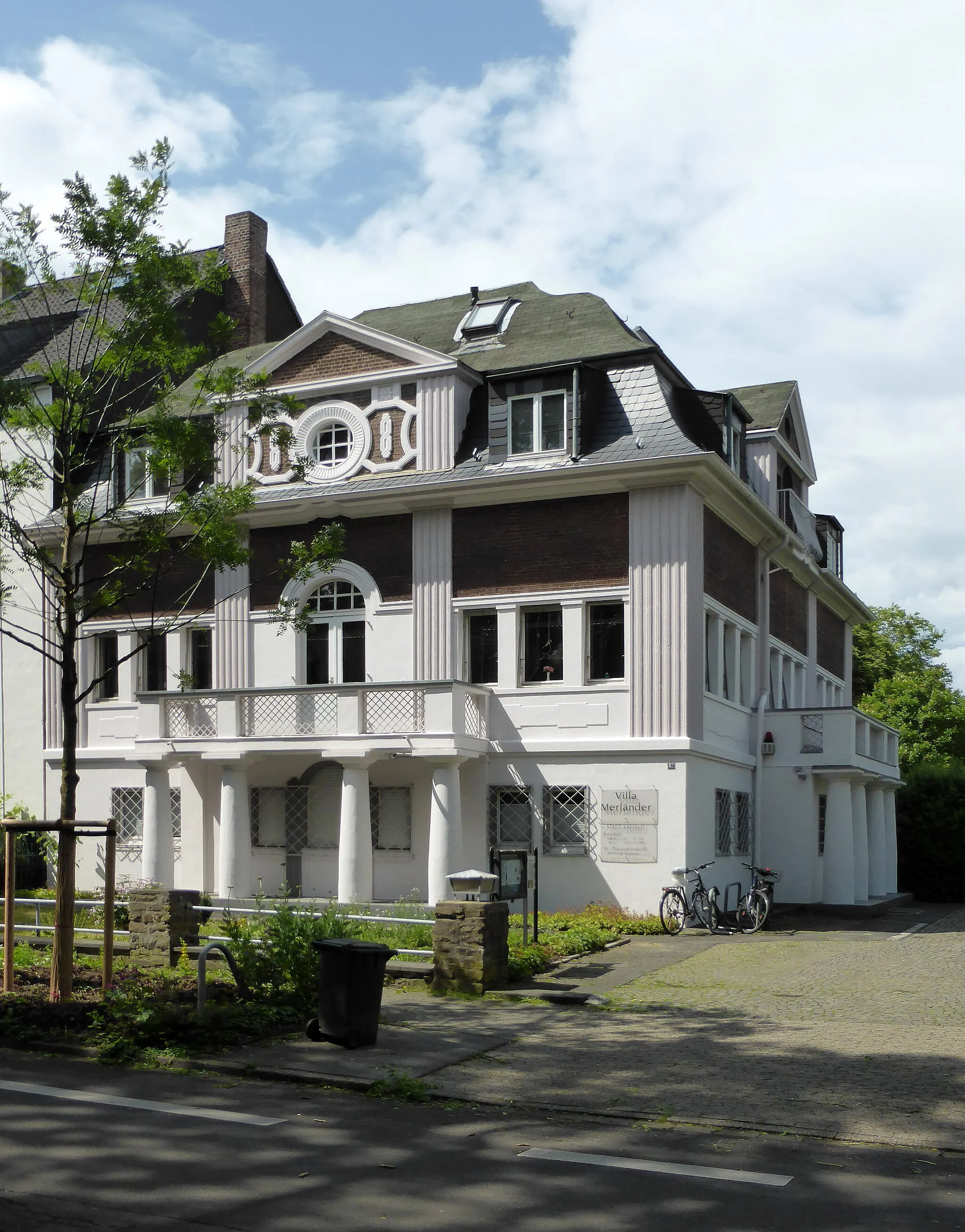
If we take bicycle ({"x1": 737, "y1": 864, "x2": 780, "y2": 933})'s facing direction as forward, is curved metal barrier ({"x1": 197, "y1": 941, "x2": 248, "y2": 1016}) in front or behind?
in front

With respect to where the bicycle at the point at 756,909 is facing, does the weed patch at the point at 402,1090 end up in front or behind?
in front

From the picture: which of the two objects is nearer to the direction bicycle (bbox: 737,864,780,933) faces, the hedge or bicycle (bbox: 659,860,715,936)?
the bicycle

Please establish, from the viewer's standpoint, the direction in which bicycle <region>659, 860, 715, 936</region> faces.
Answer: facing away from the viewer and to the right of the viewer

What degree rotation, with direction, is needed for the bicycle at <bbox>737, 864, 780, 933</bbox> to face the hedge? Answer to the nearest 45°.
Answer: approximately 135° to its right

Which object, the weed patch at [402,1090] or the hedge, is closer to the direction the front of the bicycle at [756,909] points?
the weed patch

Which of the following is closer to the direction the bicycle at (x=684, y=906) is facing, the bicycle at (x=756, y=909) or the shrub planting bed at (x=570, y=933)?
the bicycle
